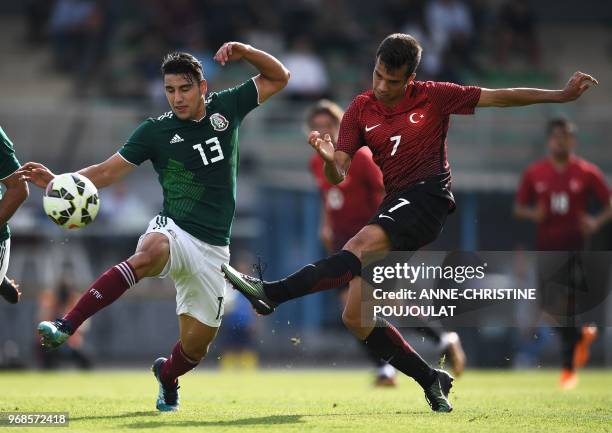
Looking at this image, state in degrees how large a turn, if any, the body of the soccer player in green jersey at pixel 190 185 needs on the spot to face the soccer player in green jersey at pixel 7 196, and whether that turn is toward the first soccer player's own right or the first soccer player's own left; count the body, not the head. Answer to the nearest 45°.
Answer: approximately 90° to the first soccer player's own right

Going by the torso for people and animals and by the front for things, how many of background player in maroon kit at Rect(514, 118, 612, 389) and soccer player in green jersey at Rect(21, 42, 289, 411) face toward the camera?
2

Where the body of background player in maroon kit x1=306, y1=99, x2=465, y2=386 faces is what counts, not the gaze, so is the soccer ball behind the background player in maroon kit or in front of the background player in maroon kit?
in front

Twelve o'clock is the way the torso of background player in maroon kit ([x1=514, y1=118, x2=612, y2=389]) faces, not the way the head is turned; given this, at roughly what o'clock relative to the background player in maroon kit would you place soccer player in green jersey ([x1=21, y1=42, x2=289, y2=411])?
The soccer player in green jersey is roughly at 1 o'clock from the background player in maroon kit.

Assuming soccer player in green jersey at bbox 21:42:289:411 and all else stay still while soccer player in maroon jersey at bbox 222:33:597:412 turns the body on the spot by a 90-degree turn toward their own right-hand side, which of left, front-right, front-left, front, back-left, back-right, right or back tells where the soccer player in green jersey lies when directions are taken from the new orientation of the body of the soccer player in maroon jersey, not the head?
front-left

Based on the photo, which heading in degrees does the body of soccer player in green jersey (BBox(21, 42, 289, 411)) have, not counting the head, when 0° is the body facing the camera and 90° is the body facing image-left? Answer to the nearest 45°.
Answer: approximately 0°

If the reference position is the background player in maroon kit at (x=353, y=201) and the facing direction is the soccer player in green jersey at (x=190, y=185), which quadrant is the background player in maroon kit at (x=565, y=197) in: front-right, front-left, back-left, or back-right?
back-left

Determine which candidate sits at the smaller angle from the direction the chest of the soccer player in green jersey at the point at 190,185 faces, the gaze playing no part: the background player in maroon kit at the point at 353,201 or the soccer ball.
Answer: the soccer ball

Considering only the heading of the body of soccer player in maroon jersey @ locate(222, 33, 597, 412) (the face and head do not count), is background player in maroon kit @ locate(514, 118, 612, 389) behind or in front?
behind

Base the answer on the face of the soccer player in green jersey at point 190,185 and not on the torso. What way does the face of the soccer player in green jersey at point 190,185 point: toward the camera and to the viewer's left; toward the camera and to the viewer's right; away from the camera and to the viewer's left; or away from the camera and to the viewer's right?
toward the camera and to the viewer's left
